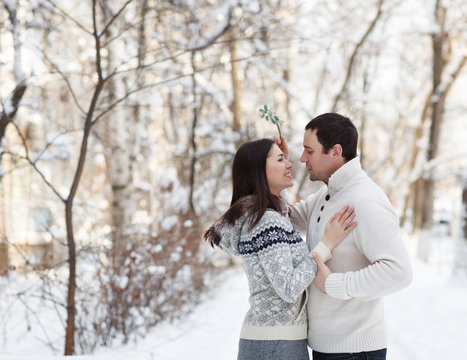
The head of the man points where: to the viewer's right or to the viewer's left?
to the viewer's left

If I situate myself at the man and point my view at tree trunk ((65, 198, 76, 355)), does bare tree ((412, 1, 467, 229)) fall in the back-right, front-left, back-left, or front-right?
front-right

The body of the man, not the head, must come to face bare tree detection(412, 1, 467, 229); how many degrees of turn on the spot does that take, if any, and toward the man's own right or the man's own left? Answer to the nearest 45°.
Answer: approximately 90° to the man's own right

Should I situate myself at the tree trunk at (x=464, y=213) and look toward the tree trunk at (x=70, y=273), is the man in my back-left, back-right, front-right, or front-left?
front-left

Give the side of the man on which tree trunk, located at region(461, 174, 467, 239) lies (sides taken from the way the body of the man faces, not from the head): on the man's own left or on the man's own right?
on the man's own right

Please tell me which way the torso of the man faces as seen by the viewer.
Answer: to the viewer's left
